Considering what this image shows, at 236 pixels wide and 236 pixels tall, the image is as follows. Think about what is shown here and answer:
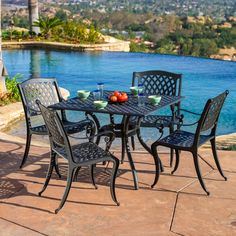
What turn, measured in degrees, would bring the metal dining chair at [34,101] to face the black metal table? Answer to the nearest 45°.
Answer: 0° — it already faces it

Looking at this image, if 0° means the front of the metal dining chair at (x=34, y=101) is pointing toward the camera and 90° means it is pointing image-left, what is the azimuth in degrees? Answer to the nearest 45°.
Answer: approximately 315°

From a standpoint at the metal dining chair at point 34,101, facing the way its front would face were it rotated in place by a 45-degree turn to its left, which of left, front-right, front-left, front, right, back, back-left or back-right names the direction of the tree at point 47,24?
left

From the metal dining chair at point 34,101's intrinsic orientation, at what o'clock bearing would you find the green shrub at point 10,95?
The green shrub is roughly at 7 o'clock from the metal dining chair.

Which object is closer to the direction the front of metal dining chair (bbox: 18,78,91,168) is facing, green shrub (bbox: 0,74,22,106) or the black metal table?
the black metal table

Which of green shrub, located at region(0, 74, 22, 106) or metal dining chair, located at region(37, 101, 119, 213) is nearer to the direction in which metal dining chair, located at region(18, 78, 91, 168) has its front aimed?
the metal dining chair
